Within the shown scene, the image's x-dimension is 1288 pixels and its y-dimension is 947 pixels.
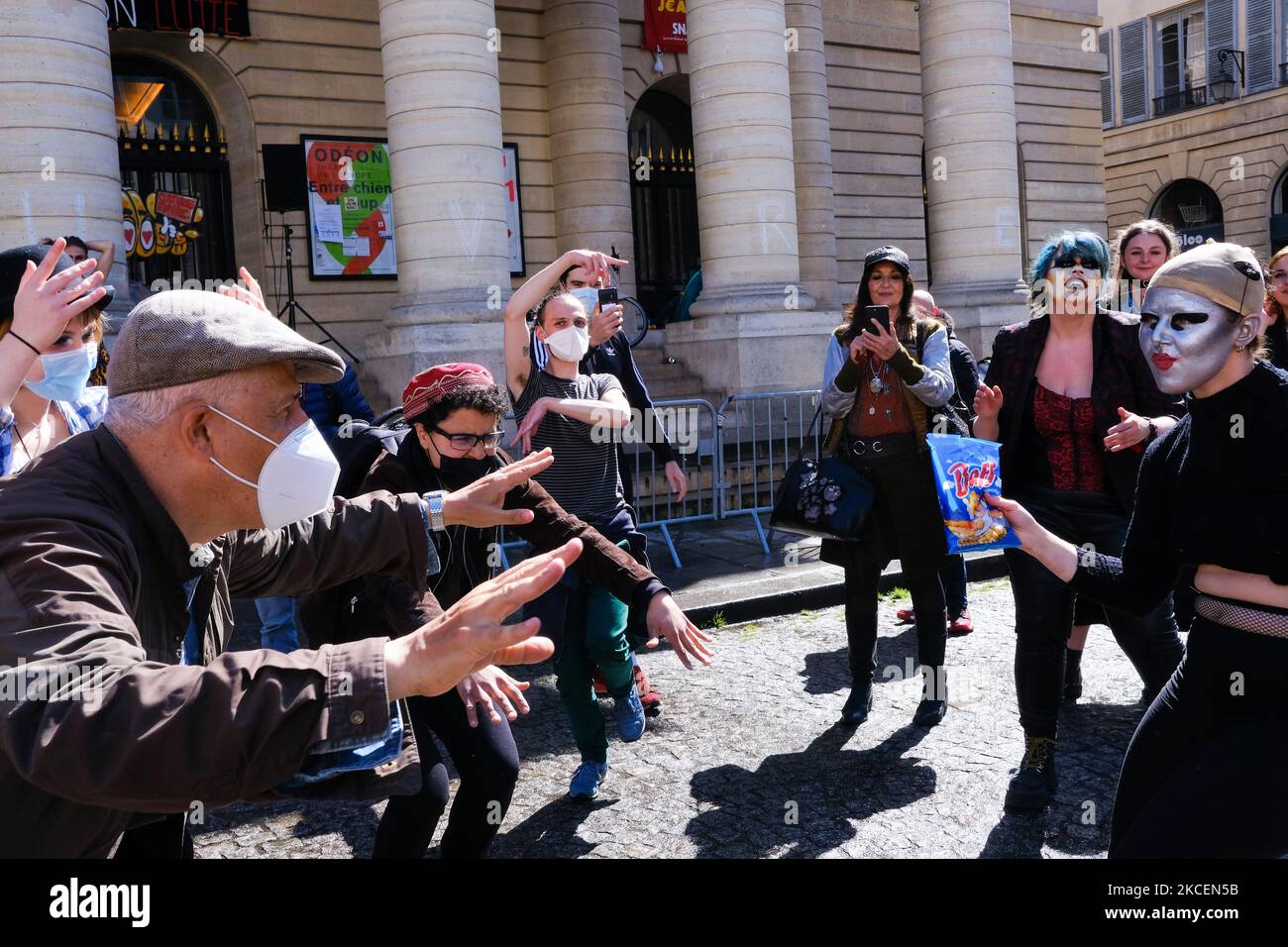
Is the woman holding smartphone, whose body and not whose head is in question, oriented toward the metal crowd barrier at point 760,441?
no

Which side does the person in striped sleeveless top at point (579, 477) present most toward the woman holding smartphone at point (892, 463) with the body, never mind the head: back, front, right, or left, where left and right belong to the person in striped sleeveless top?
left

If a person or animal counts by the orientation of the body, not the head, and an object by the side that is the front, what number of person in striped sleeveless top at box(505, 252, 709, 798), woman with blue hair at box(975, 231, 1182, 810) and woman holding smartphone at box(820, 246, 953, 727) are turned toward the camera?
3

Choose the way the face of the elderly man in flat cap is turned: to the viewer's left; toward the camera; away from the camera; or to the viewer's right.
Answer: to the viewer's right

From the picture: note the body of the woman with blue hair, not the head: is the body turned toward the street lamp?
no

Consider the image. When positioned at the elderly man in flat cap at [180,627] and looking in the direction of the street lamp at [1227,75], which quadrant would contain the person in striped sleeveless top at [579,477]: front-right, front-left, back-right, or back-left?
front-left

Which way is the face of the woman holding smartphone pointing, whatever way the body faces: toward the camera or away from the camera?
toward the camera

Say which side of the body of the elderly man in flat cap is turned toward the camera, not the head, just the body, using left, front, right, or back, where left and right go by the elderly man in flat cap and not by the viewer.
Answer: right

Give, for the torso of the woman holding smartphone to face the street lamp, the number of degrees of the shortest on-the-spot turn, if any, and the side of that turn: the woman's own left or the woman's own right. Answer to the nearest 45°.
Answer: approximately 180°

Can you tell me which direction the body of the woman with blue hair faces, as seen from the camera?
toward the camera

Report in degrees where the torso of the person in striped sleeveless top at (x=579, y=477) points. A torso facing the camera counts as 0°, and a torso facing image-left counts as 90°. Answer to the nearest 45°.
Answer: approximately 0°
